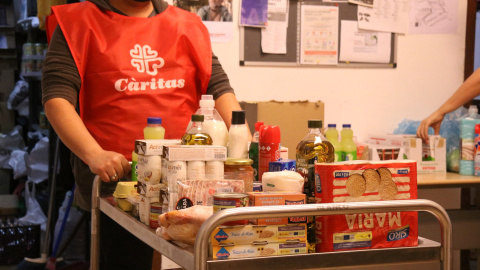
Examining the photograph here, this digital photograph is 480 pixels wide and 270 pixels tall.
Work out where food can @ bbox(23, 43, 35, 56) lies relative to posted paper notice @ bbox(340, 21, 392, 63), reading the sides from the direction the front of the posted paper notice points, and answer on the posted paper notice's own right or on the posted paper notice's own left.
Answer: on the posted paper notice's own right

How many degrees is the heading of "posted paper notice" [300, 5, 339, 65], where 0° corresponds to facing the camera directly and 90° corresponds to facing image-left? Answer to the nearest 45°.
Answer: approximately 0°

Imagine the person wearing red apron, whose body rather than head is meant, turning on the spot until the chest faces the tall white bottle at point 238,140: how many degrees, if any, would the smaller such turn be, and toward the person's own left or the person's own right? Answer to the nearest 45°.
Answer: approximately 45° to the person's own left

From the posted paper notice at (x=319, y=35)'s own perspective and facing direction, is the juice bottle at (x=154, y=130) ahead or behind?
ahead

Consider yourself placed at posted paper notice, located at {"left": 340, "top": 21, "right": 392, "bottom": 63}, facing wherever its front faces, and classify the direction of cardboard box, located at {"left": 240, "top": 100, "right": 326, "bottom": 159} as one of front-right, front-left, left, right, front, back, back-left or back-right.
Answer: front-right

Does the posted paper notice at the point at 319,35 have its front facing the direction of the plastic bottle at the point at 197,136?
yes

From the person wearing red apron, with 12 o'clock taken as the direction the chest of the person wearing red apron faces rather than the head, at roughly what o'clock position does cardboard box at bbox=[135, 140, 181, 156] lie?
The cardboard box is roughly at 12 o'clock from the person wearing red apron.

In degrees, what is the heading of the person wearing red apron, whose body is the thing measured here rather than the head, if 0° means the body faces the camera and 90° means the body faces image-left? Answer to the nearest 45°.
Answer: approximately 0°

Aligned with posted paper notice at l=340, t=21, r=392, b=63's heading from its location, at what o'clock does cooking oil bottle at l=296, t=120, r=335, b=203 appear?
The cooking oil bottle is roughly at 12 o'clock from the posted paper notice.

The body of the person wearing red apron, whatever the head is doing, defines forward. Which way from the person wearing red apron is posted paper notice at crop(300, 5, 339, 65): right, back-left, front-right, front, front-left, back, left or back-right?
back-left
